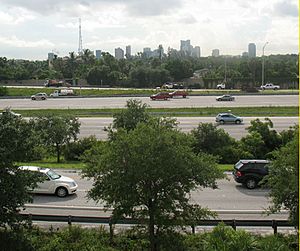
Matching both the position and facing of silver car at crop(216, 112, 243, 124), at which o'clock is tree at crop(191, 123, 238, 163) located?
The tree is roughly at 3 o'clock from the silver car.

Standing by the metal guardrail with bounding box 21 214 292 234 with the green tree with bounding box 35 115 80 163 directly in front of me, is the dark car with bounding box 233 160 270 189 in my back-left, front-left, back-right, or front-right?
front-right

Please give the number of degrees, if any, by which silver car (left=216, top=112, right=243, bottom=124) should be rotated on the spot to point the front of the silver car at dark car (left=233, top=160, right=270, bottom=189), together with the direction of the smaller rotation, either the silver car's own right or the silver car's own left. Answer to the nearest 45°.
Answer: approximately 90° to the silver car's own right

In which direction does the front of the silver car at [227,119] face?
to the viewer's right

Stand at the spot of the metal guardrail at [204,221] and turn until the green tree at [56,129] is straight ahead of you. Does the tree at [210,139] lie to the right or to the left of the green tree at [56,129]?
right

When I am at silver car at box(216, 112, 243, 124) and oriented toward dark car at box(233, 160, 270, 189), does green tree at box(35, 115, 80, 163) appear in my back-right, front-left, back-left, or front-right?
front-right

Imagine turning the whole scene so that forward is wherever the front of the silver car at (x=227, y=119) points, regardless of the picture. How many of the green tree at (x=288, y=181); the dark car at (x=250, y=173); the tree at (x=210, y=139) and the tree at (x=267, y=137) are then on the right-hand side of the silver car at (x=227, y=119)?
4

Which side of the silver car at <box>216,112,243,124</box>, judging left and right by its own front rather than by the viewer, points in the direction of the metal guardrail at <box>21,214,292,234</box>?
right

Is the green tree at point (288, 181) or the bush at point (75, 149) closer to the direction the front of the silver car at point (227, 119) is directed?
the green tree

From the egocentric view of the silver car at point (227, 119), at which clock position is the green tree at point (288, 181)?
The green tree is roughly at 3 o'clock from the silver car.
